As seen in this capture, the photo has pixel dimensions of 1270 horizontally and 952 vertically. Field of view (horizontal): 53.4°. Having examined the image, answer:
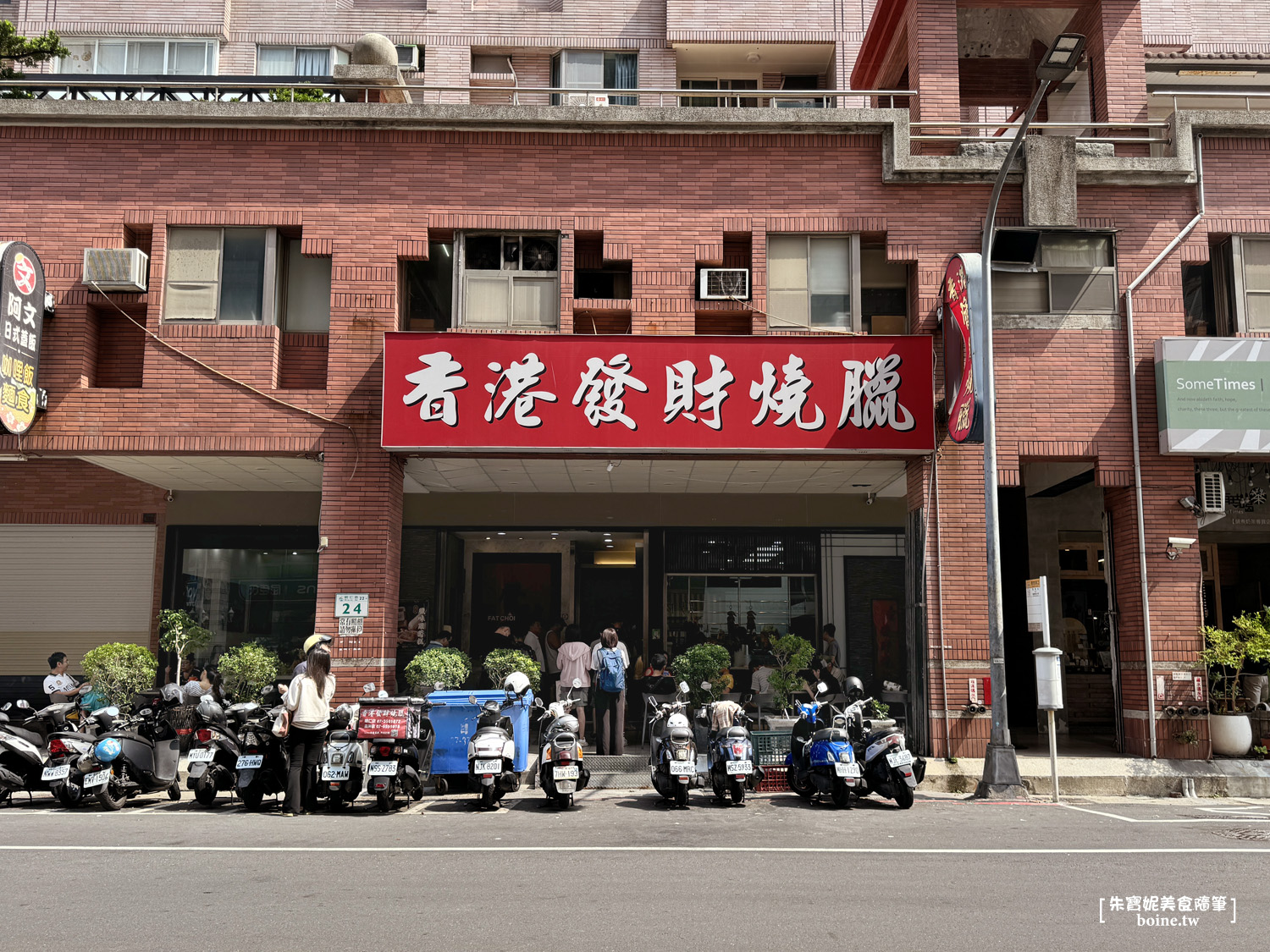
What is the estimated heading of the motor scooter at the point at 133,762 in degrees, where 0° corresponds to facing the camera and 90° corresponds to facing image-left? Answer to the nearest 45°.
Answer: approximately 225°

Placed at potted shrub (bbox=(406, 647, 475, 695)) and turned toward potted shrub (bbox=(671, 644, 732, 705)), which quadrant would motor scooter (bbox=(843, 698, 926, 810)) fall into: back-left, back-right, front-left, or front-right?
front-right

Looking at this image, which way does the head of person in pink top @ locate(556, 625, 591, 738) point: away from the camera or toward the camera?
away from the camera

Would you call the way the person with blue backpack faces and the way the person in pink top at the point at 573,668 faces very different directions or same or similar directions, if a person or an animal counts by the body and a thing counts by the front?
same or similar directions

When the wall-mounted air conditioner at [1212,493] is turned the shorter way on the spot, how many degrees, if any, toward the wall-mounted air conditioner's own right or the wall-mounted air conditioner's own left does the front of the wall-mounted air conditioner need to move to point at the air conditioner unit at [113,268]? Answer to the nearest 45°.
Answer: approximately 45° to the wall-mounted air conditioner's own right

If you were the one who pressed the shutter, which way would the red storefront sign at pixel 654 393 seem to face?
facing the viewer

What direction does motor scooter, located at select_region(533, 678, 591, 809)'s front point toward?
away from the camera

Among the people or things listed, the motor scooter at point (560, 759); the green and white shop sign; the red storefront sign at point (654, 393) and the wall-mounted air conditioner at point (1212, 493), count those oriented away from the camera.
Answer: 1

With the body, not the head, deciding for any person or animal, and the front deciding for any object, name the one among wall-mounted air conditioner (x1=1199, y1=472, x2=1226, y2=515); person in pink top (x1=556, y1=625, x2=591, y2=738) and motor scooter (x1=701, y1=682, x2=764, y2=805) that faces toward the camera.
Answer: the wall-mounted air conditioner

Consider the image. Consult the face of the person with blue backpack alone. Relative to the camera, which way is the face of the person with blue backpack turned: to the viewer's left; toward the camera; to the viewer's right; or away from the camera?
away from the camera

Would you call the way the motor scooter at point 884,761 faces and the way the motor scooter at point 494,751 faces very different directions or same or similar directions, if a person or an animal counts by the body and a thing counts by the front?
same or similar directions

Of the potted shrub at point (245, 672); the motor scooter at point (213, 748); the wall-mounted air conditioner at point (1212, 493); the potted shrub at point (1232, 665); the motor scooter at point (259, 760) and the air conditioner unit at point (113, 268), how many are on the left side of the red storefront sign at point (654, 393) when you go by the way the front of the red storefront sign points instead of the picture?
2

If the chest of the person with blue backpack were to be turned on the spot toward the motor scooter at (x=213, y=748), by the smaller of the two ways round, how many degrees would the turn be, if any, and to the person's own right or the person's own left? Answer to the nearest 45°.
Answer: approximately 135° to the person's own left

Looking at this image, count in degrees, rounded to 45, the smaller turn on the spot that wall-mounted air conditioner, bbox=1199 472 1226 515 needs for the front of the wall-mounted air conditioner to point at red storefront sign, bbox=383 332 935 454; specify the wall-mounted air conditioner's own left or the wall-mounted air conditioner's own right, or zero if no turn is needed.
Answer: approximately 45° to the wall-mounted air conditioner's own right

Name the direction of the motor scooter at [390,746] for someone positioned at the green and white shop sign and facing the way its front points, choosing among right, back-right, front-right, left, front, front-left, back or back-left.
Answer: front-right

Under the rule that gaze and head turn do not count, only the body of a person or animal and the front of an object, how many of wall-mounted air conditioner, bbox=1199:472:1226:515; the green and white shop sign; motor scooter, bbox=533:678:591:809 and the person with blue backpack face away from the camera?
2
